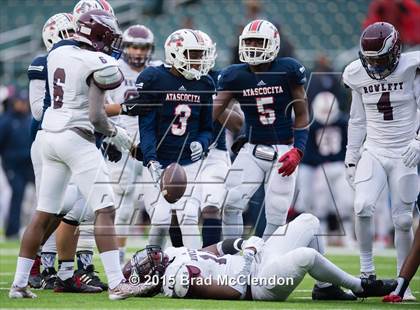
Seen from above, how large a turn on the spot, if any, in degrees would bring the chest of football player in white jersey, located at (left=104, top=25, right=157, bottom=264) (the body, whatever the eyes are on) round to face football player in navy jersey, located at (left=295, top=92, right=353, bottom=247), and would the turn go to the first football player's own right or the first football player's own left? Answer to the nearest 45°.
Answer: approximately 135° to the first football player's own left

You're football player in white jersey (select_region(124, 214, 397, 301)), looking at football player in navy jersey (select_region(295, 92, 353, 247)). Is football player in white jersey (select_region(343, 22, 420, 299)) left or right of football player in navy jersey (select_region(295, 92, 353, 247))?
right

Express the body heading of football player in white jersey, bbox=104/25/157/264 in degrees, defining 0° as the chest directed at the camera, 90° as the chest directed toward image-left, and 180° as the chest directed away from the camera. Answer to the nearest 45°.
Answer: approximately 0°

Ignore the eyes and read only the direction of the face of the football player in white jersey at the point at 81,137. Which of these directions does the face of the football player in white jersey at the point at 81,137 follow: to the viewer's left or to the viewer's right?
to the viewer's right

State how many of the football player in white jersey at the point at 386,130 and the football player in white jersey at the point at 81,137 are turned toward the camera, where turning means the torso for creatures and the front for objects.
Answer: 1

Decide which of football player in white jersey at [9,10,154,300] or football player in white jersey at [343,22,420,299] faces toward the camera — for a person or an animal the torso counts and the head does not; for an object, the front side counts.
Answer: football player in white jersey at [343,22,420,299]

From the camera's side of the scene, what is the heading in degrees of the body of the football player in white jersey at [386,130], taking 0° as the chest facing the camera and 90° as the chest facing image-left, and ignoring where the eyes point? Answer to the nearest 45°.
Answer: approximately 0°

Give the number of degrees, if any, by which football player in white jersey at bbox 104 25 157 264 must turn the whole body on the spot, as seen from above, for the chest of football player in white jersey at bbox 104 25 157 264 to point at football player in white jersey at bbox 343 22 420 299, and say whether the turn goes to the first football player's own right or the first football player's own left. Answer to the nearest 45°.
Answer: approximately 45° to the first football player's own left

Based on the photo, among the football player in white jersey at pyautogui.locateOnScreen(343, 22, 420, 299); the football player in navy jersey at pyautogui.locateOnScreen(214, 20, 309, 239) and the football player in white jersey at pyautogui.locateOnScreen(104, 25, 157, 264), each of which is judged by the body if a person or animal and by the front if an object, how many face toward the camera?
3

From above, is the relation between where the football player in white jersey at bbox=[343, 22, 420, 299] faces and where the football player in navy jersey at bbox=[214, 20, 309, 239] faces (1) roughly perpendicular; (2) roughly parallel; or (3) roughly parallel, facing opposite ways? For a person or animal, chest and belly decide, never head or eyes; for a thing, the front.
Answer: roughly parallel

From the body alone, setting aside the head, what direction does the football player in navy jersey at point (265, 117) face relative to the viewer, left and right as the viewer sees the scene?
facing the viewer

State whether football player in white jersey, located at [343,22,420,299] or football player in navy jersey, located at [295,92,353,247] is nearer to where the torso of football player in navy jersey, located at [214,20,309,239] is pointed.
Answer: the football player in white jersey
